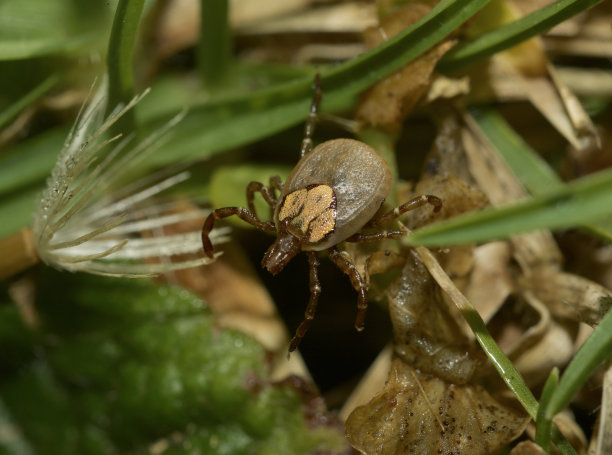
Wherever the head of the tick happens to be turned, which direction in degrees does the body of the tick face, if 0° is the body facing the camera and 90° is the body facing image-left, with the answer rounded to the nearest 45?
approximately 45°

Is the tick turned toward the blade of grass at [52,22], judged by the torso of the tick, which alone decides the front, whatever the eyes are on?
no

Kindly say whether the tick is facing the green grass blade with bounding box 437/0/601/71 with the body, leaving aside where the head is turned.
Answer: no

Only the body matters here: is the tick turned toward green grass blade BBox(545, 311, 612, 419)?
no

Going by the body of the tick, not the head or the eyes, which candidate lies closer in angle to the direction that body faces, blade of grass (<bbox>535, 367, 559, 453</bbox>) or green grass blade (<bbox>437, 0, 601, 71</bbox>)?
the blade of grass

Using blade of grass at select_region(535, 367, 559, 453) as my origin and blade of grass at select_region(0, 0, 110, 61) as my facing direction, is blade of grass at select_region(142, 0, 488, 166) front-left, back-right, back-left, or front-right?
front-right

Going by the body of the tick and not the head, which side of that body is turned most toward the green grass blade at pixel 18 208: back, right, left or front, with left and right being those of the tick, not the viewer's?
right

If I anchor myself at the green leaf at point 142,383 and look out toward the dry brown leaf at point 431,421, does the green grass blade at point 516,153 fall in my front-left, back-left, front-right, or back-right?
front-left

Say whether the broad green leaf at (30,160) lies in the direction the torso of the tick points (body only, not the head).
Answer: no

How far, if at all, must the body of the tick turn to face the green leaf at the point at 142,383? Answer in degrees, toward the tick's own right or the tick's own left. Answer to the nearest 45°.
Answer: approximately 45° to the tick's own right

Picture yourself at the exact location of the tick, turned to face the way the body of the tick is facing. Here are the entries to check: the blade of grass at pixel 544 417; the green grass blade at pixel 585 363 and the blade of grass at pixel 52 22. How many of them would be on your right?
1
